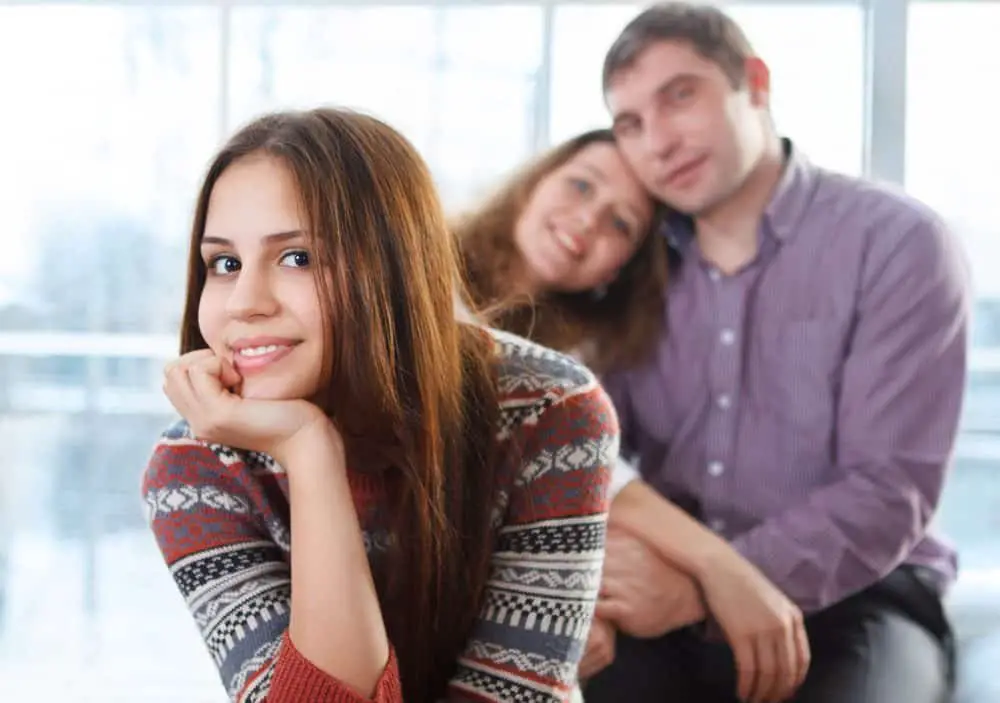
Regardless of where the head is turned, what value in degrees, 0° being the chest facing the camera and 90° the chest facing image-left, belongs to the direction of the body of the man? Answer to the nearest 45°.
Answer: approximately 45°
